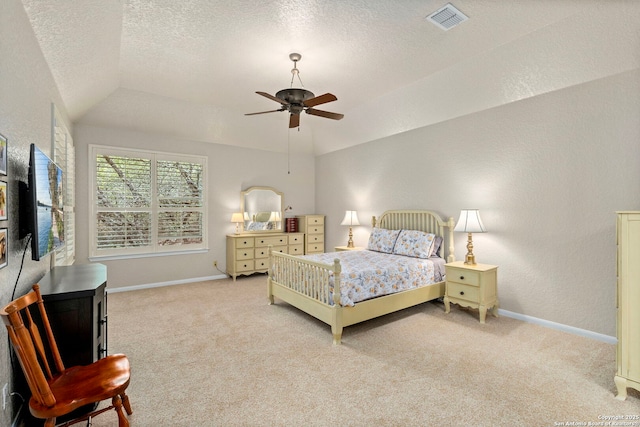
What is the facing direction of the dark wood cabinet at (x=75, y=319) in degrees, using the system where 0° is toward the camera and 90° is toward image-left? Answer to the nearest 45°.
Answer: approximately 270°

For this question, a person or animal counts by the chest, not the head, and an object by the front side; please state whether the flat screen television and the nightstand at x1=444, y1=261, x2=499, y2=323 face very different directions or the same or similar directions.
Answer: very different directions

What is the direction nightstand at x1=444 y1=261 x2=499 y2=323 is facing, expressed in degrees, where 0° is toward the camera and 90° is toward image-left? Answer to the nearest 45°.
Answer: approximately 45°

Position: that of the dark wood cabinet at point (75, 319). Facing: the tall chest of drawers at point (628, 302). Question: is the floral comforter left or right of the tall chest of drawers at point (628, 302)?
left

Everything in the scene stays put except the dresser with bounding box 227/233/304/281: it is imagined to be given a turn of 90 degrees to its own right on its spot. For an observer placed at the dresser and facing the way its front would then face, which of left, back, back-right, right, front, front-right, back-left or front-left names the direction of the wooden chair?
front-left

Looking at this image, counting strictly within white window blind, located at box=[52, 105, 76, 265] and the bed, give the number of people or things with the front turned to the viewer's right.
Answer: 1

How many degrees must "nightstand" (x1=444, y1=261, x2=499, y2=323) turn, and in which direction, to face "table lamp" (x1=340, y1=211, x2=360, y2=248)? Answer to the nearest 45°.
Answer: approximately 90° to its right

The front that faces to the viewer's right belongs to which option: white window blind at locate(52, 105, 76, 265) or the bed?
the white window blind

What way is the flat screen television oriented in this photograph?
to the viewer's right

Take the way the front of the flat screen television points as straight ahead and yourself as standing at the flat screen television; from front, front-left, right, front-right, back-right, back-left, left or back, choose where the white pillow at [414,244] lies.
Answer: front

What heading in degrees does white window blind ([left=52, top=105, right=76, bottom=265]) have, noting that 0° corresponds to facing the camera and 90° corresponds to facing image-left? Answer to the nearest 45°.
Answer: approximately 270°

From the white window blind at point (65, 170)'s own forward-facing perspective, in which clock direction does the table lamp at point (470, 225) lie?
The table lamp is roughly at 1 o'clock from the white window blind.

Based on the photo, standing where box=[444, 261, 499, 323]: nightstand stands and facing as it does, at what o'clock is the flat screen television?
The flat screen television is roughly at 12 o'clock from the nightstand.

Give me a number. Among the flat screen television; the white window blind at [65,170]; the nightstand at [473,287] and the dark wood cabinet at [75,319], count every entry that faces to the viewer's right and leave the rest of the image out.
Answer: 3

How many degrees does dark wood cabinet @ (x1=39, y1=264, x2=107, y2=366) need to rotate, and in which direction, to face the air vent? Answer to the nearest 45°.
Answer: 0° — it already faces it
